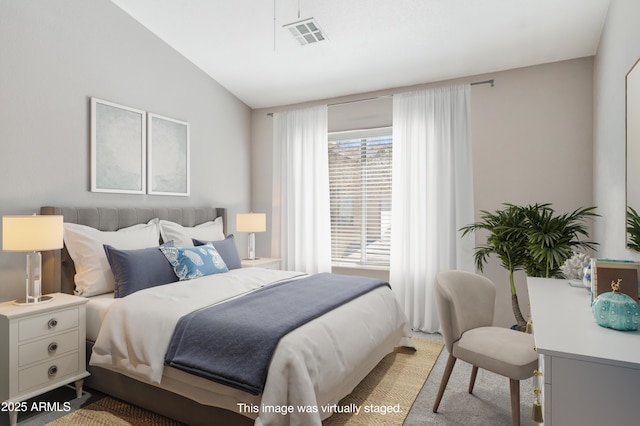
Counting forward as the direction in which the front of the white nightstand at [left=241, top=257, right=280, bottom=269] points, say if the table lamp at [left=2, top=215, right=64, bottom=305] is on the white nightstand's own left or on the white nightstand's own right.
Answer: on the white nightstand's own right

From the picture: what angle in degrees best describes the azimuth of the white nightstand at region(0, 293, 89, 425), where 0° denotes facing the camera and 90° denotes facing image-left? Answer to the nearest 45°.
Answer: approximately 315°

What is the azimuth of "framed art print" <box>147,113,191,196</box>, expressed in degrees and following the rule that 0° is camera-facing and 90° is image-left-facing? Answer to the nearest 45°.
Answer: approximately 315°

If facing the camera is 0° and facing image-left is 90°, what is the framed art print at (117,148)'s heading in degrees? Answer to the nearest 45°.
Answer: approximately 315°

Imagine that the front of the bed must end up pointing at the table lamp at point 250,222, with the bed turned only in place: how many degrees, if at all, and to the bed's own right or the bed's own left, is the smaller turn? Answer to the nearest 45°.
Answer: approximately 135° to the bed's own left

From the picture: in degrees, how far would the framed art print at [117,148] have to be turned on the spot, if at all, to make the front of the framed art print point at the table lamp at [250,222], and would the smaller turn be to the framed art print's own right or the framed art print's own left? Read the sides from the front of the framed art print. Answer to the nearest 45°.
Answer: approximately 45° to the framed art print's own left

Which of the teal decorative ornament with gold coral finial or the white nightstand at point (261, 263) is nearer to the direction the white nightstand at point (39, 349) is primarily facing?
the teal decorative ornament with gold coral finial

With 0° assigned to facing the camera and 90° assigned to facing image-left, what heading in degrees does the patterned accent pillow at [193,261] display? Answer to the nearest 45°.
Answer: approximately 315°
